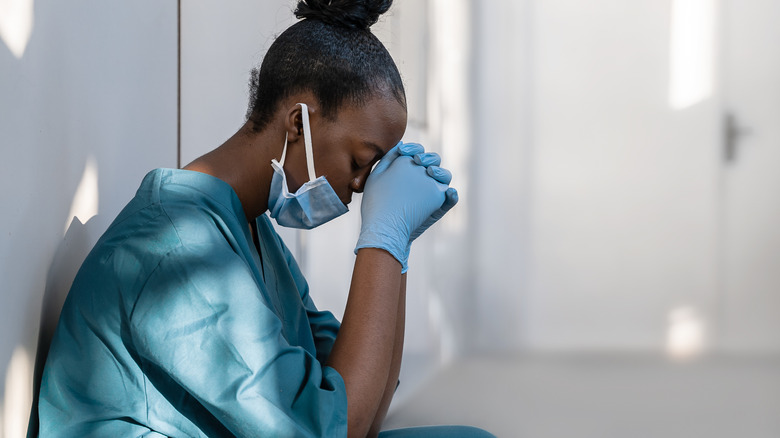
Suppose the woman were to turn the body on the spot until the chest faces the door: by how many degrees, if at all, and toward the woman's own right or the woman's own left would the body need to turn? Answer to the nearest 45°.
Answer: approximately 45° to the woman's own left

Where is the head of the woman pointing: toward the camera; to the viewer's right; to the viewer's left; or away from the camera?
to the viewer's right

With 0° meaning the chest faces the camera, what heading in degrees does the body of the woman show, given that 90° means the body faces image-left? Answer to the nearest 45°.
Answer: approximately 270°
